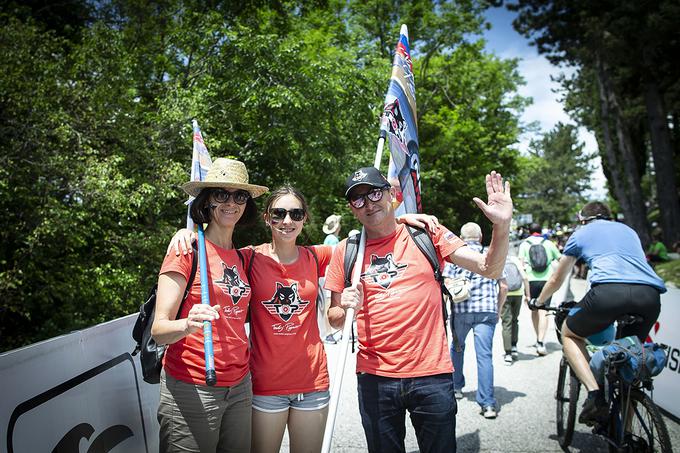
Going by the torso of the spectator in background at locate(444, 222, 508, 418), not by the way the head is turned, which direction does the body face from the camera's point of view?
away from the camera

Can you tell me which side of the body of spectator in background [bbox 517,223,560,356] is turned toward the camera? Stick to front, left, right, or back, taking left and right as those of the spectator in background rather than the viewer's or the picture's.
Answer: back

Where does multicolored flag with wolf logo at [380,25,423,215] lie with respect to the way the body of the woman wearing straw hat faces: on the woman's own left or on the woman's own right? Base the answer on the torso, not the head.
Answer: on the woman's own left

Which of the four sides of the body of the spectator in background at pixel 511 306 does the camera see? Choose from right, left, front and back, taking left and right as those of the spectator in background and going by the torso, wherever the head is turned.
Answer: back

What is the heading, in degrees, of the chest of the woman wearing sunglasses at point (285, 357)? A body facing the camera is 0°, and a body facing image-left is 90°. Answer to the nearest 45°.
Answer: approximately 0°

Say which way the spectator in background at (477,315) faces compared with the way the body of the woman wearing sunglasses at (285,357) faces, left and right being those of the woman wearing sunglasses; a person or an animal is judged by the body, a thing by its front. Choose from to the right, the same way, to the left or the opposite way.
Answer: the opposite way

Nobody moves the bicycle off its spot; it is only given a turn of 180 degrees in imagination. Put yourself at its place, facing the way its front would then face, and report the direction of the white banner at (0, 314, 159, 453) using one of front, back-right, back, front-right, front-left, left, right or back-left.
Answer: right

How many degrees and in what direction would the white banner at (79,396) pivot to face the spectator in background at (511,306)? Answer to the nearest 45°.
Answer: approximately 90° to its left

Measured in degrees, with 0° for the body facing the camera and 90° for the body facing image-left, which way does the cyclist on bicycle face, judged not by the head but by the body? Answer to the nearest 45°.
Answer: approximately 135°

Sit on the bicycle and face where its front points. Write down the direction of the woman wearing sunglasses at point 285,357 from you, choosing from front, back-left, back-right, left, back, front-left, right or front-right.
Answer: left

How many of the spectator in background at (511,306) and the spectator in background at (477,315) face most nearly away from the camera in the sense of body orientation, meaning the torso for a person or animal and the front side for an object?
2

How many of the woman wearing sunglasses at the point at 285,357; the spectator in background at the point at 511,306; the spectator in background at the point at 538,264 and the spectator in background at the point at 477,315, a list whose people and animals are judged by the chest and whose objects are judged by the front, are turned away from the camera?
3

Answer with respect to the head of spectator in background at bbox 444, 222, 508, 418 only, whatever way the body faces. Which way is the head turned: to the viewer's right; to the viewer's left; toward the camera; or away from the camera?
away from the camera
